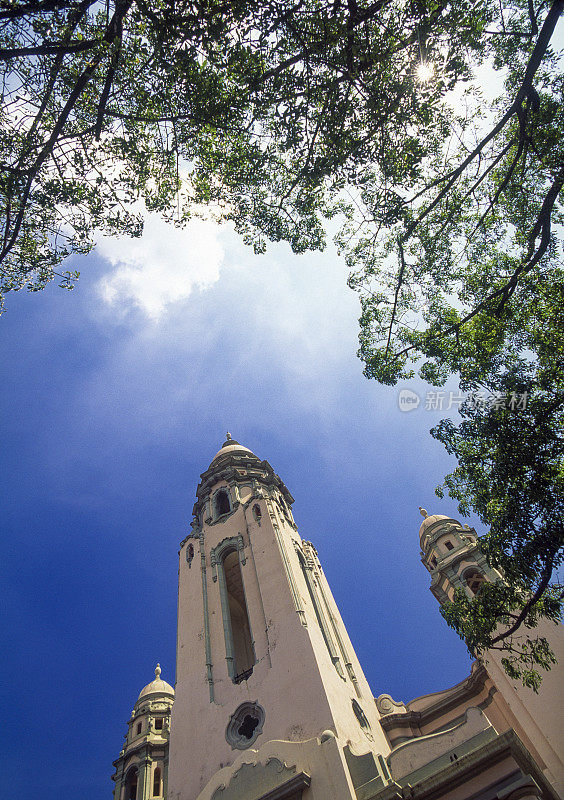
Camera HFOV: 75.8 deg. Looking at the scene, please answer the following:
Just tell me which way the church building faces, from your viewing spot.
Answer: facing the viewer and to the left of the viewer
